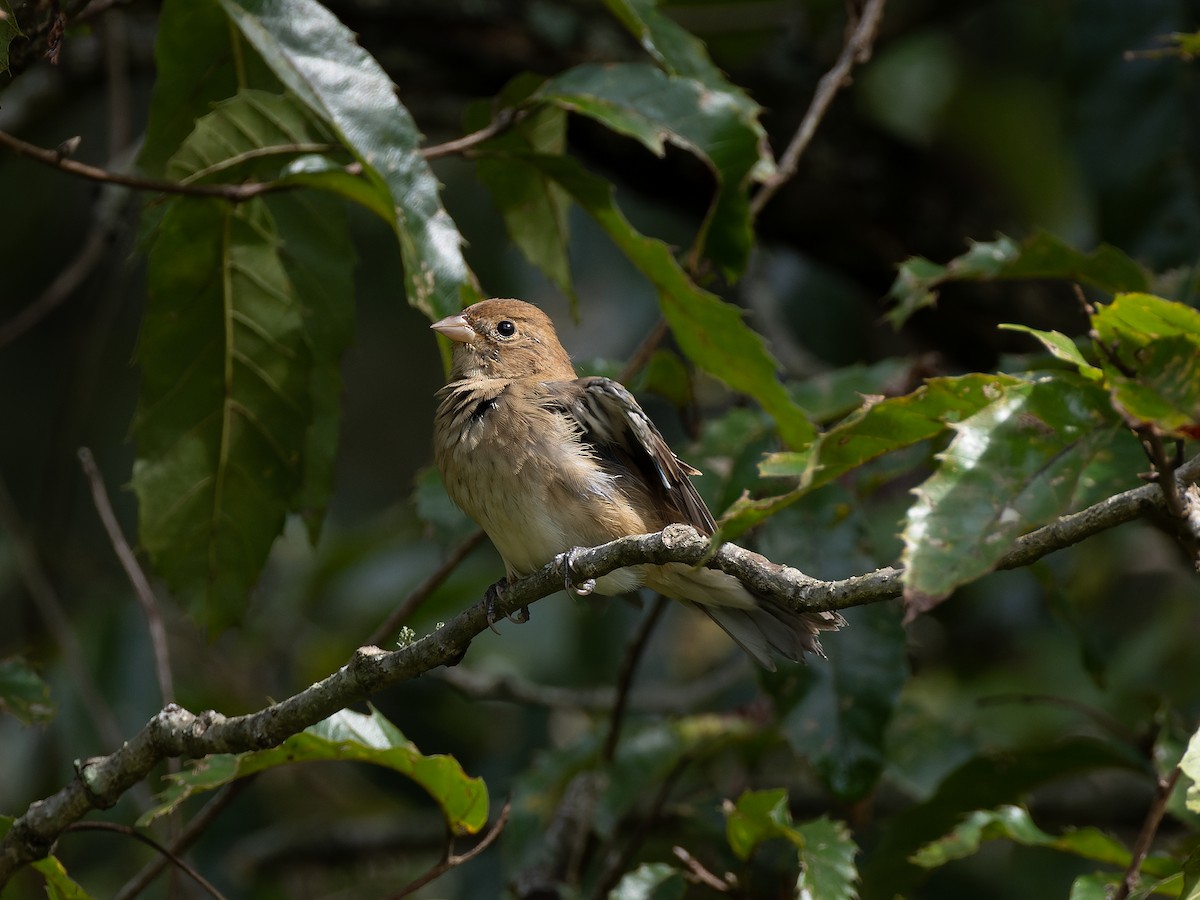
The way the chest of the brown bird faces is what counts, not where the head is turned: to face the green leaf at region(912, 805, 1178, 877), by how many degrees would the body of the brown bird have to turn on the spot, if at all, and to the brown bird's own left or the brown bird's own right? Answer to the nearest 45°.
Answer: approximately 90° to the brown bird's own left

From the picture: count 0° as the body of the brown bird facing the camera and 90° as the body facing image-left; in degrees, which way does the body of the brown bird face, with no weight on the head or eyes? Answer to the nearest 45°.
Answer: approximately 45°

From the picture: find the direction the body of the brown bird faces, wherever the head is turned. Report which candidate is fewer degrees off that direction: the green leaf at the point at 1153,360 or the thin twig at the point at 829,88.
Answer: the green leaf
